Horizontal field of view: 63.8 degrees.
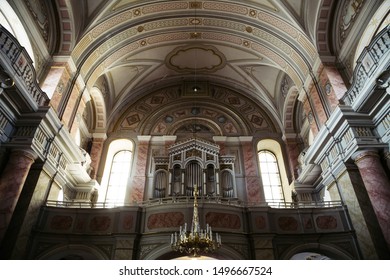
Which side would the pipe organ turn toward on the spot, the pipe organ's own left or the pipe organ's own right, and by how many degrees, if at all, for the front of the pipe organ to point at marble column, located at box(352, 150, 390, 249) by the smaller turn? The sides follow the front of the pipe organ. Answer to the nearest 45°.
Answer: approximately 45° to the pipe organ's own left

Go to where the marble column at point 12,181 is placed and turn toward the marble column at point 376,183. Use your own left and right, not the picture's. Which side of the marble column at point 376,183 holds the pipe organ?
left

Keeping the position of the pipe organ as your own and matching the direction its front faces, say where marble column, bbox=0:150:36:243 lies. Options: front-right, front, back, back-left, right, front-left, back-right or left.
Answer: front-right

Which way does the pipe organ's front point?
toward the camera

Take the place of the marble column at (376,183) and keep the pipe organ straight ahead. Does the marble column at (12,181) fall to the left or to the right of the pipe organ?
left
